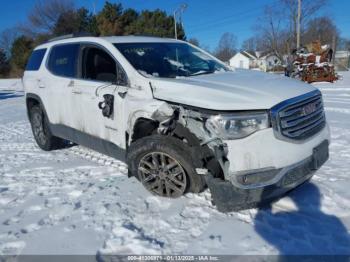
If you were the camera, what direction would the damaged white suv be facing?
facing the viewer and to the right of the viewer

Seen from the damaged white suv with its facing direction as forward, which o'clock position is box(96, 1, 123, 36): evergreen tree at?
The evergreen tree is roughly at 7 o'clock from the damaged white suv.

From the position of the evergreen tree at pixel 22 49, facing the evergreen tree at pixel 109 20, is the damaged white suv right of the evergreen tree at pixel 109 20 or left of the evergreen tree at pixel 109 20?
right

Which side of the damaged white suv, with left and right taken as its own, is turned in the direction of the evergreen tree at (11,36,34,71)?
back
